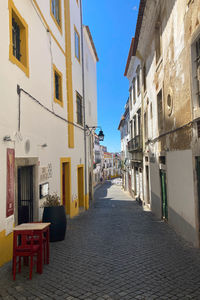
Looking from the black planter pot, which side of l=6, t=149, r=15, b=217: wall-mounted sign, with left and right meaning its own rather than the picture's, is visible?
left

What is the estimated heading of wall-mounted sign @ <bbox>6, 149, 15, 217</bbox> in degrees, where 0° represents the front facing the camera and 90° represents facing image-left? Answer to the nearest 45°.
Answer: approximately 315°

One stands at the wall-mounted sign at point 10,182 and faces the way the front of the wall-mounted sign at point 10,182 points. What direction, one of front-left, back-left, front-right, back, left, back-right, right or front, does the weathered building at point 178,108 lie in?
front-left

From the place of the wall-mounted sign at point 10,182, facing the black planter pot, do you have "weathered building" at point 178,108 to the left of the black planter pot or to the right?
right
